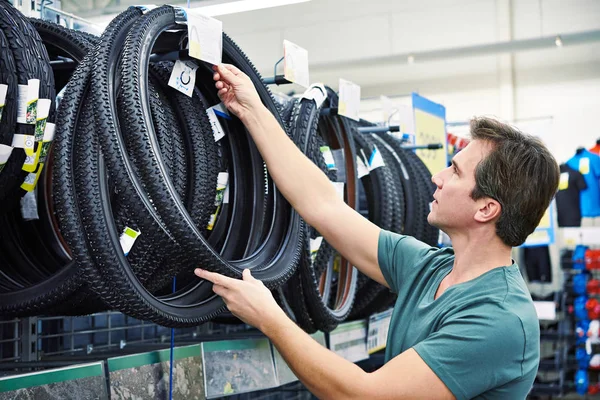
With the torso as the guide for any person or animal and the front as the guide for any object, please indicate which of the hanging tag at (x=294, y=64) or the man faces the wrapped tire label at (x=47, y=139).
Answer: the man

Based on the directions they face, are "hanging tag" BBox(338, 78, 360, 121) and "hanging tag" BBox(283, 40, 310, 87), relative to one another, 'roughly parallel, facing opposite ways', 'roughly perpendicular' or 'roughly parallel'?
roughly parallel

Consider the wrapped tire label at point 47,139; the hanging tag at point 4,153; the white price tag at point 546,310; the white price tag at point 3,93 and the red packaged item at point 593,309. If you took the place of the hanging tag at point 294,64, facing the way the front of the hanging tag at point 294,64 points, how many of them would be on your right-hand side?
3

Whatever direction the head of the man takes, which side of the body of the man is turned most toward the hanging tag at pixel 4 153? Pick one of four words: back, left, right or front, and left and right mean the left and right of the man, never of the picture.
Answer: front

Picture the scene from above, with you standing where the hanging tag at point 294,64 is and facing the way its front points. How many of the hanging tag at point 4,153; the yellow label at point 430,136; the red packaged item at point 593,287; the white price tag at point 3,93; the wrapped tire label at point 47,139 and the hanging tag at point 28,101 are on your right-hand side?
4

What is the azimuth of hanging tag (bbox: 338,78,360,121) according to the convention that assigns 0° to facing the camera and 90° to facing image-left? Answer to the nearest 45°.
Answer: approximately 315°

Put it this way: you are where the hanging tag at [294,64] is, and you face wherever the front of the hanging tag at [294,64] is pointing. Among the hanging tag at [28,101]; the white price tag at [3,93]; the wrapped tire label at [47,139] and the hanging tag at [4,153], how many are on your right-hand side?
4

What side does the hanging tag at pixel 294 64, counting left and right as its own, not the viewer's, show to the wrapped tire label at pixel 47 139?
right

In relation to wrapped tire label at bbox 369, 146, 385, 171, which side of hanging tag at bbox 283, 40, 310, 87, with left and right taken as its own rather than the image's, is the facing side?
left

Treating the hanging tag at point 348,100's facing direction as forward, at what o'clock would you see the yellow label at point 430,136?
The yellow label is roughly at 8 o'clock from the hanging tag.

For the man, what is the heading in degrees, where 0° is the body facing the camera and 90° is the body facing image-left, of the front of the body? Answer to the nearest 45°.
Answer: approximately 90°

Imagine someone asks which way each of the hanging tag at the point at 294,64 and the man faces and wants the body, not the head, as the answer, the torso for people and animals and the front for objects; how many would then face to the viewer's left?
1

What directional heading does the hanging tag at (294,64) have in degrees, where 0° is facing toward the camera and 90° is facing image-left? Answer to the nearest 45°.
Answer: approximately 315°

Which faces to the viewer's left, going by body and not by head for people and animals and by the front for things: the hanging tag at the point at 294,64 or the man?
the man

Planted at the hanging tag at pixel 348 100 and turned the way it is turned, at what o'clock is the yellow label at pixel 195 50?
The yellow label is roughly at 2 o'clock from the hanging tag.

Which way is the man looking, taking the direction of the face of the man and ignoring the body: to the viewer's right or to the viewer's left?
to the viewer's left

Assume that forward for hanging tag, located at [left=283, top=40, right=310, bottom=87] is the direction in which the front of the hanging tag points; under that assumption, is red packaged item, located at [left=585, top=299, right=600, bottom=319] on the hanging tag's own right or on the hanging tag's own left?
on the hanging tag's own left

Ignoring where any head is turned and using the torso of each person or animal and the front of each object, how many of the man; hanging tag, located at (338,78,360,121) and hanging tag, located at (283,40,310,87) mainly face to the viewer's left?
1

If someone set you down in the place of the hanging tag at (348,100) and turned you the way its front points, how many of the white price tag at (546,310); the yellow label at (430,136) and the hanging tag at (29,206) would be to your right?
1
